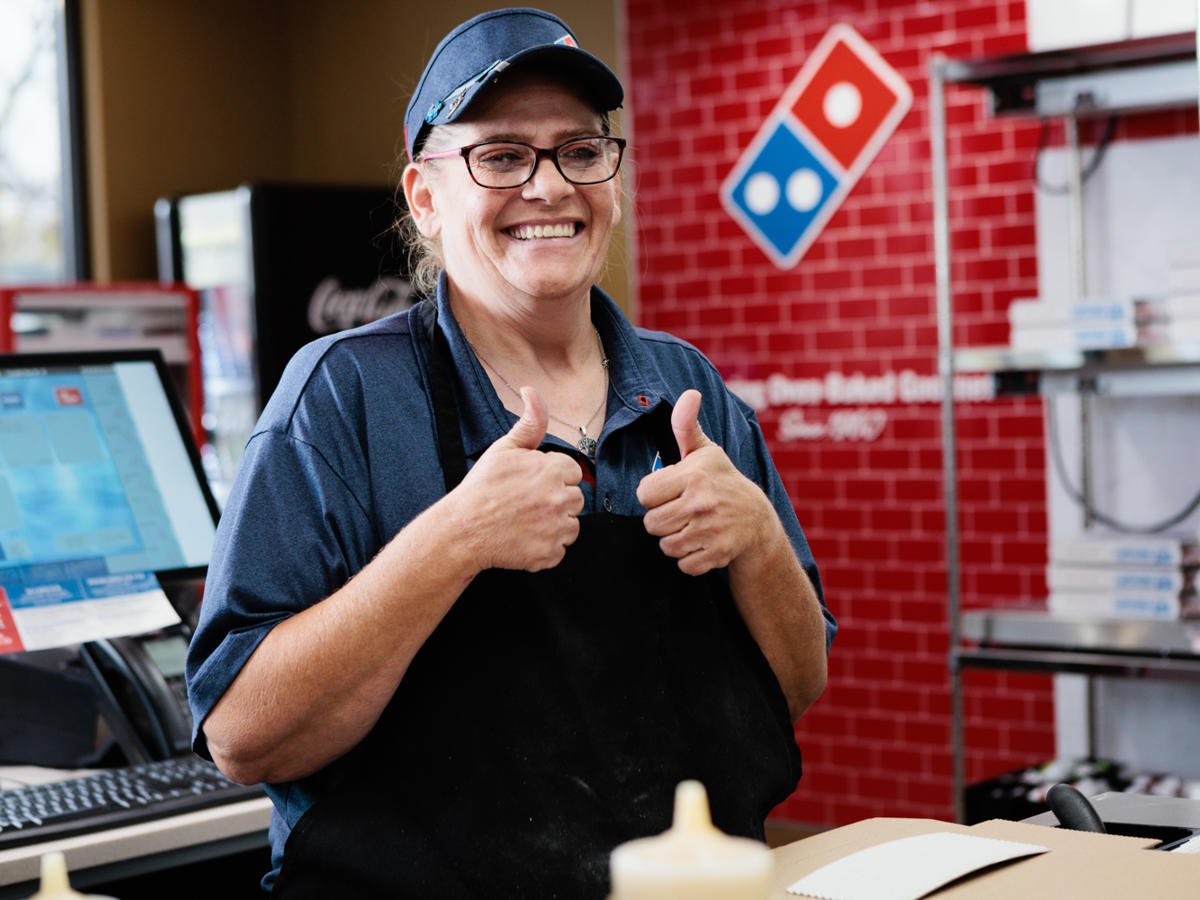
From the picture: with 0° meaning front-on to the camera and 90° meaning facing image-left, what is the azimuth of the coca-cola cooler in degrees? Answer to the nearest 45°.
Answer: approximately 45°

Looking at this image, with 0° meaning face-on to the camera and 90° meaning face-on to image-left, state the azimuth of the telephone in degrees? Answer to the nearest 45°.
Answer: approximately 315°

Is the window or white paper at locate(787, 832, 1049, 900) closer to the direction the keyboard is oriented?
the white paper

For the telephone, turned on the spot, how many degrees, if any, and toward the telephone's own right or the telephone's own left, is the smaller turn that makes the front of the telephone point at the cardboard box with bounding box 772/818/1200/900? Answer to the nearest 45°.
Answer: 0° — it already faces it

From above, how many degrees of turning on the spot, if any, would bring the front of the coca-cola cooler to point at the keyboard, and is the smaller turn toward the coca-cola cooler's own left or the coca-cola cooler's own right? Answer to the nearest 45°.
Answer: approximately 45° to the coca-cola cooler's own left

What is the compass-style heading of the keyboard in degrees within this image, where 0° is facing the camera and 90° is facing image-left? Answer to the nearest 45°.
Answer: approximately 315°
